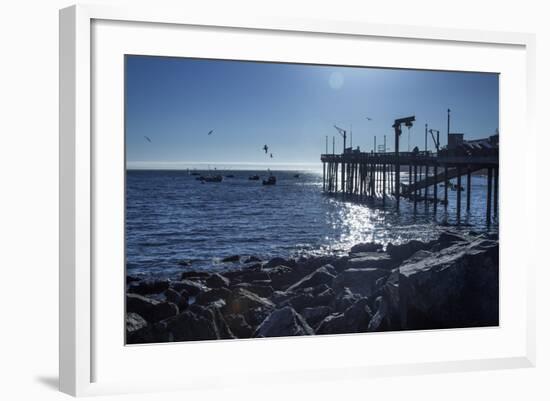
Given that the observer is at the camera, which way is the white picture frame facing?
facing the viewer and to the right of the viewer

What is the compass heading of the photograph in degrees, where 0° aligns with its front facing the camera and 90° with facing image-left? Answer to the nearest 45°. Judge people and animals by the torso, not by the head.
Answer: approximately 315°
